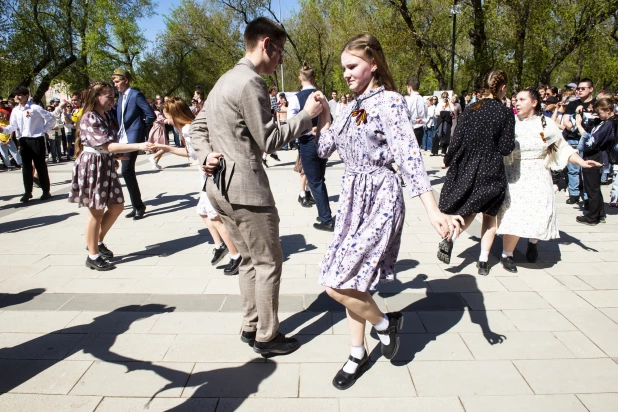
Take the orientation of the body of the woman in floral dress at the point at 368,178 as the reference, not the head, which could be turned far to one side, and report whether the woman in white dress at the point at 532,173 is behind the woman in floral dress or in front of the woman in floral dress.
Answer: behind

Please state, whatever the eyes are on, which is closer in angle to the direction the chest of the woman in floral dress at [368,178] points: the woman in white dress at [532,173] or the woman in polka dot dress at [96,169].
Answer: the woman in polka dot dress

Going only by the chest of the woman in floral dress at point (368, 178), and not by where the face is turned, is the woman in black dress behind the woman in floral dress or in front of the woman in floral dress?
behind

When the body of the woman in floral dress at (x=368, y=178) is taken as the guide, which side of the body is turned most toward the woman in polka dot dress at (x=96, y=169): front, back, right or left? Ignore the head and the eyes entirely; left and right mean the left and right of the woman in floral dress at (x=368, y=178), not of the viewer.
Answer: right

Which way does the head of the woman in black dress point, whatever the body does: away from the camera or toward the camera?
away from the camera

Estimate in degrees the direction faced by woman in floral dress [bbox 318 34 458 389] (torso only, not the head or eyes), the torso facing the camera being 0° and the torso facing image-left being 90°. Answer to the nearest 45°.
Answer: approximately 45°
